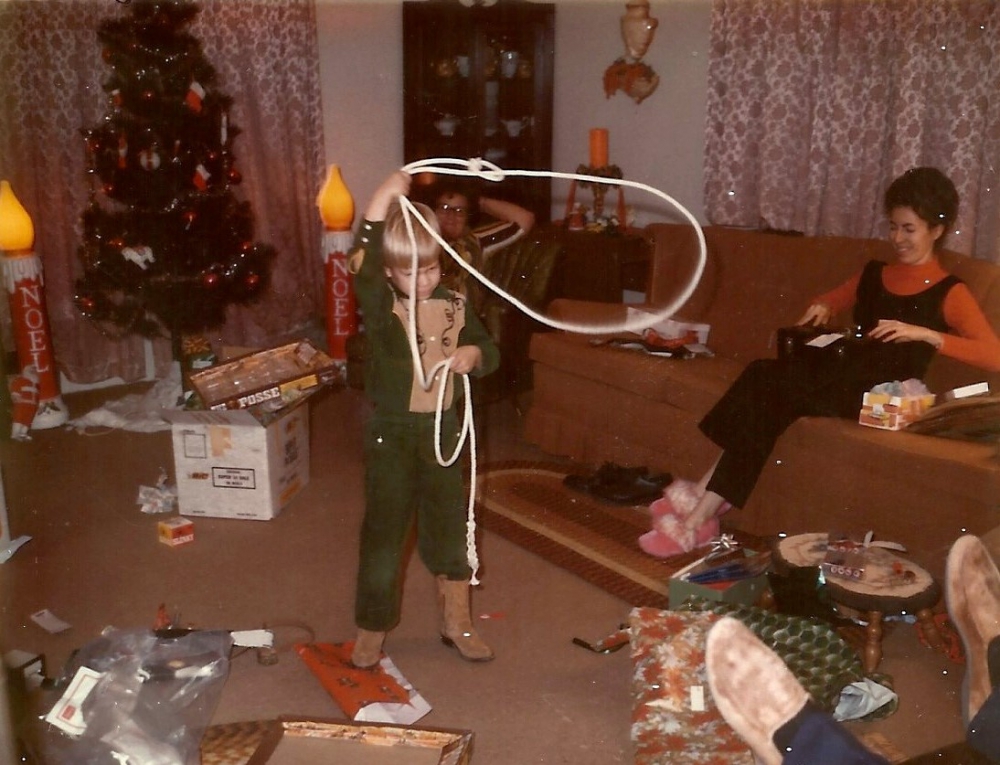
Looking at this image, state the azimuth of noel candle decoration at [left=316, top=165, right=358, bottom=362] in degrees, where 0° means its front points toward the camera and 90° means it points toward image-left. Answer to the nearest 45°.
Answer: approximately 0°

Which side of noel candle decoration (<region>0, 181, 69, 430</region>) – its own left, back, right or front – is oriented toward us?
front

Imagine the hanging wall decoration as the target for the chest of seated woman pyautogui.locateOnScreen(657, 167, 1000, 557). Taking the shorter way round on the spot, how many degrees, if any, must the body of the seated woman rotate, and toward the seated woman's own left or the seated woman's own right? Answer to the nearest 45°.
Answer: approximately 90° to the seated woman's own right

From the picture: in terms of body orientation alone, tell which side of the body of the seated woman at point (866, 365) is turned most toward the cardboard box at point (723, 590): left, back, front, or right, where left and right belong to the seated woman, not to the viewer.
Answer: front

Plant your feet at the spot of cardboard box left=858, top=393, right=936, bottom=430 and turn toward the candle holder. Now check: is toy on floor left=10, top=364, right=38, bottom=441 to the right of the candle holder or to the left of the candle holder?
left

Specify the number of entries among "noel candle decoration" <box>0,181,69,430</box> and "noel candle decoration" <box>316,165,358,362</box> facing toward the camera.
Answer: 2

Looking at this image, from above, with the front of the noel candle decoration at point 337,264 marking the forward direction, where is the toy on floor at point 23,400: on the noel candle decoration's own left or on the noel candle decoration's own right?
on the noel candle decoration's own right

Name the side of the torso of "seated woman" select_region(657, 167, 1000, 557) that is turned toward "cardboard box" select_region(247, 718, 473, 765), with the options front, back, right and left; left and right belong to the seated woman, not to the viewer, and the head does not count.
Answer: front

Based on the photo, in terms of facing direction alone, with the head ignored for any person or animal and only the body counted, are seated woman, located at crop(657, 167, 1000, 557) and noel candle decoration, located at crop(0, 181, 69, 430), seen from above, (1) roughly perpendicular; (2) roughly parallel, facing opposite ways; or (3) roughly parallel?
roughly perpendicular

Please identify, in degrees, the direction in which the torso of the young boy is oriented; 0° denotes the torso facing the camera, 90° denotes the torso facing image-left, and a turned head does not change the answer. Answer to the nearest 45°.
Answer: approximately 315°

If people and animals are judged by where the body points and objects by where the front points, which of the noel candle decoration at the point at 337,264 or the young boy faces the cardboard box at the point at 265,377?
the noel candle decoration

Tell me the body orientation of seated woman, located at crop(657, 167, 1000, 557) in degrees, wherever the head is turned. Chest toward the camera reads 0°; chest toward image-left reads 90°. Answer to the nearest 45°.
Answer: approximately 45°

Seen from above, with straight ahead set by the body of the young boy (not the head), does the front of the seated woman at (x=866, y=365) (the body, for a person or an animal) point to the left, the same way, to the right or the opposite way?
to the right
